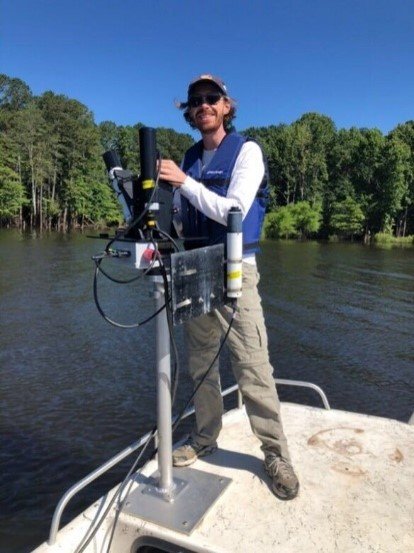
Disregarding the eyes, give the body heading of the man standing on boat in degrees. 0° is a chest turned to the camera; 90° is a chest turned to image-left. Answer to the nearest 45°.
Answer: approximately 45°
